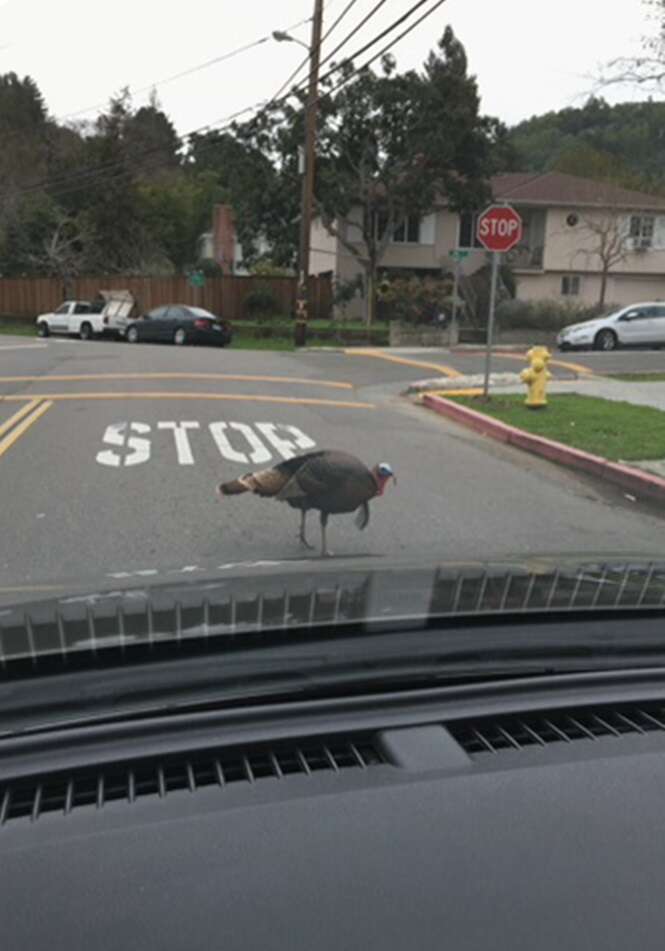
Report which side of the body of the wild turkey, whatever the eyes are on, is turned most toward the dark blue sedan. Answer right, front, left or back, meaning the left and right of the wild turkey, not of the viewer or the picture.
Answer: left

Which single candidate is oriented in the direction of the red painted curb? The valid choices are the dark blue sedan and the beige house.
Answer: the beige house

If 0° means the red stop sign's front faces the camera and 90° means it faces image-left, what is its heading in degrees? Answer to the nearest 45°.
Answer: approximately 0°

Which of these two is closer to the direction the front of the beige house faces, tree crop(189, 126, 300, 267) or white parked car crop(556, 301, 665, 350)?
the white parked car

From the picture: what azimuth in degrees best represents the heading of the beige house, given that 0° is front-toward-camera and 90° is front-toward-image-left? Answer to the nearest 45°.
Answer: approximately 0°

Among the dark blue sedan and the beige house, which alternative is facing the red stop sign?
the beige house

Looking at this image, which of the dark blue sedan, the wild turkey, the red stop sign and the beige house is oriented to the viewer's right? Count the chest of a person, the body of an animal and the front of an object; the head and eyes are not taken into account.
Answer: the wild turkey

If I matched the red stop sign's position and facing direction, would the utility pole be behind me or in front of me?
behind

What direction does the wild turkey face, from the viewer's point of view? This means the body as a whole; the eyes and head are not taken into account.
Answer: to the viewer's right

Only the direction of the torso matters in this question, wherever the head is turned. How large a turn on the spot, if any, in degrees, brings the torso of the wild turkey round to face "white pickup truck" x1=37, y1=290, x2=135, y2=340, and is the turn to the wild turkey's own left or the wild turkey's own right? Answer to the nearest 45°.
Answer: approximately 90° to the wild turkey's own left

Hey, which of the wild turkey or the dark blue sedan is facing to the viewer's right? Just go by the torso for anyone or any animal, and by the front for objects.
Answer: the wild turkey

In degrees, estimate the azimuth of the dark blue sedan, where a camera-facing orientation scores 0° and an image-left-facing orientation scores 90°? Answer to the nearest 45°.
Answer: approximately 135°

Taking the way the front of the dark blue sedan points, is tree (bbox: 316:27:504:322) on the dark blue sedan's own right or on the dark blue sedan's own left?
on the dark blue sedan's own right

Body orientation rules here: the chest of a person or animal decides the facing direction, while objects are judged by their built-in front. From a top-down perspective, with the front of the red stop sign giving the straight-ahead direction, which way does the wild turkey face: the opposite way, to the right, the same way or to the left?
to the left
